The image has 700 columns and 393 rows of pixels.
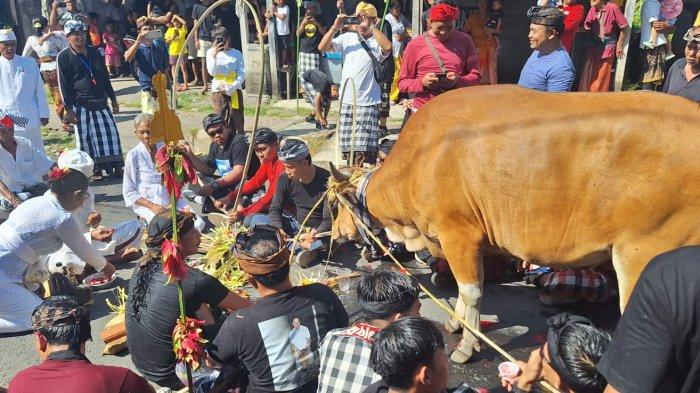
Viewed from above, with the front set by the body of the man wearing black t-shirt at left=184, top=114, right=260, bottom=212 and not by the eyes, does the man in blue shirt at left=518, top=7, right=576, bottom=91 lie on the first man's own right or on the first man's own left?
on the first man's own left

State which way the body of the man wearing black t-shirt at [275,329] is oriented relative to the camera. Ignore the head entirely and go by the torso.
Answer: away from the camera

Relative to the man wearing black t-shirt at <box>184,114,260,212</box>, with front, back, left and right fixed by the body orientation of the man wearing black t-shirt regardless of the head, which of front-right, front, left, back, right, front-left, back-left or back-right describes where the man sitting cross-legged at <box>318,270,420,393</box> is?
front-left

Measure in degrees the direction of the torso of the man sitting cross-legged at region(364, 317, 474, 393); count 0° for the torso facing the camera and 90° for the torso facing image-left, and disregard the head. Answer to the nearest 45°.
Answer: approximately 225°

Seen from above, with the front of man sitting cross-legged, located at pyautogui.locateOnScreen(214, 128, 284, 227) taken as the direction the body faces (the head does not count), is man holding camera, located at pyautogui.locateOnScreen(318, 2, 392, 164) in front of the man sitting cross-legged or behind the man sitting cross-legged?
behind

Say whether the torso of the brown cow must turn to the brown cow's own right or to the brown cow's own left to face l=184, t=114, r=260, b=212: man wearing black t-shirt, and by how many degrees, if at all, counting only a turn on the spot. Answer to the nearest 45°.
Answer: approximately 45° to the brown cow's own right

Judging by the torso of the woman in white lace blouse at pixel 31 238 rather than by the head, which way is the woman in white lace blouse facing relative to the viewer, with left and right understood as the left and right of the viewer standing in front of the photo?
facing to the right of the viewer

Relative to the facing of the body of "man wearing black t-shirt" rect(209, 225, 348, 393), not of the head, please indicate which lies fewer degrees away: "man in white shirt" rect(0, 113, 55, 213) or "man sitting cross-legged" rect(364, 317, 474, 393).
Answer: the man in white shirt

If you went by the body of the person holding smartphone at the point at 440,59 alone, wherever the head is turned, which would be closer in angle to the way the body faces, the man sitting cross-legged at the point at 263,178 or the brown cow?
the brown cow

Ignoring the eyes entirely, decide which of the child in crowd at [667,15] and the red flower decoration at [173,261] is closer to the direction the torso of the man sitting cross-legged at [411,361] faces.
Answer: the child in crowd

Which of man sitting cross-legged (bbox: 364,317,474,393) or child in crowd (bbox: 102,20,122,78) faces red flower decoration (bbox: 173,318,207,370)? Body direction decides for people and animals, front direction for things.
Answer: the child in crowd

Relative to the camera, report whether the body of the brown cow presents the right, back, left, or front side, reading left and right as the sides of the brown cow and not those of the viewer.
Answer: left

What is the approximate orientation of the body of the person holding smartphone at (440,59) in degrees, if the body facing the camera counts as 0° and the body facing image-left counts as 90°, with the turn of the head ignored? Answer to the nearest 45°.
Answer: approximately 0°
